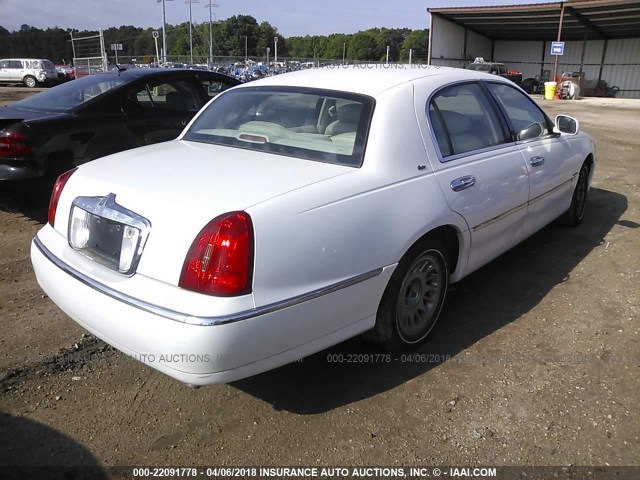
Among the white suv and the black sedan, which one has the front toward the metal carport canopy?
the black sedan

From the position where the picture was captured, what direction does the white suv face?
facing away from the viewer and to the left of the viewer

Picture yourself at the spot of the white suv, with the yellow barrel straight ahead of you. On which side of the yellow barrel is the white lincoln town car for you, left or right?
right

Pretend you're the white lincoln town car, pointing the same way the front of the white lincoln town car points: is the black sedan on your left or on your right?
on your left

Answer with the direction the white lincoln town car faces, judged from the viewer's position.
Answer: facing away from the viewer and to the right of the viewer

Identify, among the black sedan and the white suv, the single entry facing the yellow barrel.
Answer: the black sedan

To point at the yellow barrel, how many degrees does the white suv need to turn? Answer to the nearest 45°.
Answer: approximately 180°

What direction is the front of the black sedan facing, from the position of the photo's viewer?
facing away from the viewer and to the right of the viewer
